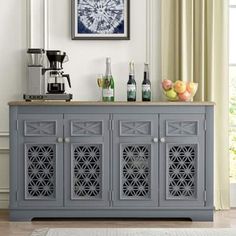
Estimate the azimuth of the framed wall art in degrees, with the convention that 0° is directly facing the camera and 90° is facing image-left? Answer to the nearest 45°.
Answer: approximately 0°

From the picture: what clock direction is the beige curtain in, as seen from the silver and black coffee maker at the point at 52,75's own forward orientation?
The beige curtain is roughly at 9 o'clock from the silver and black coffee maker.

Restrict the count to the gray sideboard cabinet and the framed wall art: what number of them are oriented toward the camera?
2

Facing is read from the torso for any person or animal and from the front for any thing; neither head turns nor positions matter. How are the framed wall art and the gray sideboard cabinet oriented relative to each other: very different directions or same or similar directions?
same or similar directions

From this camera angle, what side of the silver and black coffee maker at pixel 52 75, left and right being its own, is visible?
front

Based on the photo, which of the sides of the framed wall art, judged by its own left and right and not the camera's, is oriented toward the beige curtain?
left

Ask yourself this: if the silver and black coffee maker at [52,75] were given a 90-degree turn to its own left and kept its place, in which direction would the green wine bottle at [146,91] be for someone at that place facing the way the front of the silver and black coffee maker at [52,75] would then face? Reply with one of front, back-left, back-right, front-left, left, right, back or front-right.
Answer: front

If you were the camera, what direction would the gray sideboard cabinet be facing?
facing the viewer

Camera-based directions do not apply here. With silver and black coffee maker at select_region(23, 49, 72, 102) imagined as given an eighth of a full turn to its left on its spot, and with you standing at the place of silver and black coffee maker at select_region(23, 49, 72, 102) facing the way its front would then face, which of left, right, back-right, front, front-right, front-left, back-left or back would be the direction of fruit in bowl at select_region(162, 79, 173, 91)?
front-left
